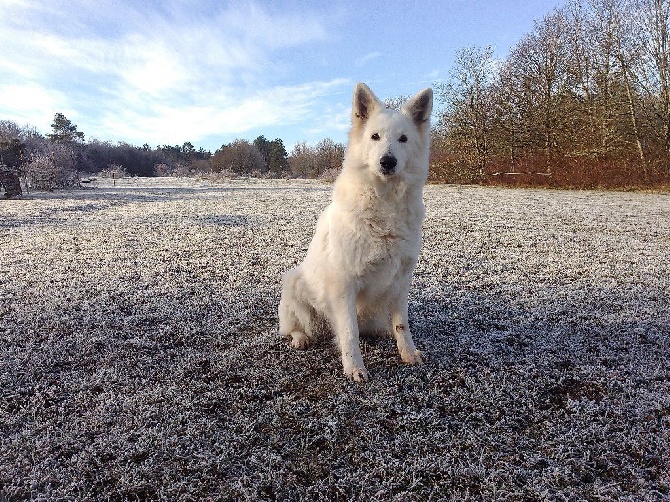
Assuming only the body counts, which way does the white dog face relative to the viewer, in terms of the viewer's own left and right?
facing the viewer and to the right of the viewer
